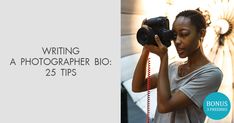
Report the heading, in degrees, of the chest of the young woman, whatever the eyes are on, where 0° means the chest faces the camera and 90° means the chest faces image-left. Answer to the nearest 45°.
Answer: approximately 45°
